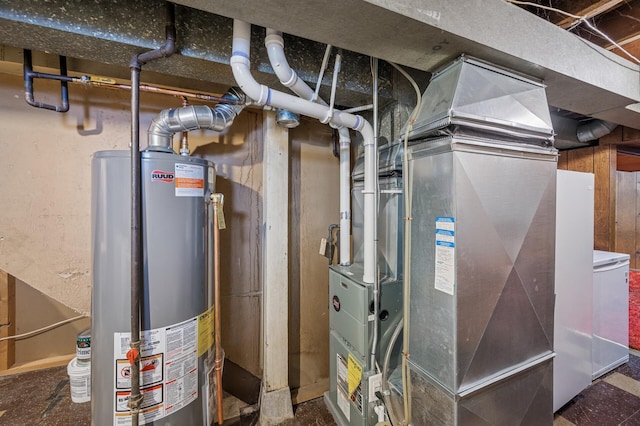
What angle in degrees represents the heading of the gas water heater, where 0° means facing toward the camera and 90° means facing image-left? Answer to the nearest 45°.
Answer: approximately 0°

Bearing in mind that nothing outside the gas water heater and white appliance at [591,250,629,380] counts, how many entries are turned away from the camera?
0

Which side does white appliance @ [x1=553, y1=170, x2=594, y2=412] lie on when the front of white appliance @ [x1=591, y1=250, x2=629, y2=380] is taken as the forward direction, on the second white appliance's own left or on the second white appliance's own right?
on the second white appliance's own right

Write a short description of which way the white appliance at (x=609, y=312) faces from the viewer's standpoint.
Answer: facing the viewer and to the right of the viewer

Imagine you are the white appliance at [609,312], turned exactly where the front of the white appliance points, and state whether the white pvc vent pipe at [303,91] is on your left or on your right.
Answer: on your right

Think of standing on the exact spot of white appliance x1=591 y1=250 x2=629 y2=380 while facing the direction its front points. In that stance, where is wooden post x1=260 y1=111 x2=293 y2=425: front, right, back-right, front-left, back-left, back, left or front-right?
right

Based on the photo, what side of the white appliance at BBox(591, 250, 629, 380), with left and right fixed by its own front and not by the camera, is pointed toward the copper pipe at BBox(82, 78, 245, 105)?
right

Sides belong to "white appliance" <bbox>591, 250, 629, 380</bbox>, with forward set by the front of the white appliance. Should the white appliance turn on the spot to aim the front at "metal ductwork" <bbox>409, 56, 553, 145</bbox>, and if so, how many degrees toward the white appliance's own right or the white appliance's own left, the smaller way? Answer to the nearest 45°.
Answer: approximately 45° to the white appliance's own right

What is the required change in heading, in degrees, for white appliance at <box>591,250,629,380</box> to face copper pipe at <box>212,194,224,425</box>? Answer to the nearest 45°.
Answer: approximately 90° to its right
